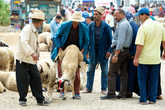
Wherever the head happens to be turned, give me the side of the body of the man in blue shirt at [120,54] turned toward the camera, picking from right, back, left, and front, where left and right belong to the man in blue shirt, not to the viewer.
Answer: left

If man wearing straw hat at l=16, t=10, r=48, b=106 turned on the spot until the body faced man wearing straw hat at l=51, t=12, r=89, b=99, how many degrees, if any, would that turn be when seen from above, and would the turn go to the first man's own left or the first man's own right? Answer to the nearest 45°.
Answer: approximately 45° to the first man's own left

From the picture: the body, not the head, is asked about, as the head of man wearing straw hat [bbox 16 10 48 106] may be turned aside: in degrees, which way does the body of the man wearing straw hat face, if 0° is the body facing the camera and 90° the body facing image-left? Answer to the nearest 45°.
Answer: approximately 270°

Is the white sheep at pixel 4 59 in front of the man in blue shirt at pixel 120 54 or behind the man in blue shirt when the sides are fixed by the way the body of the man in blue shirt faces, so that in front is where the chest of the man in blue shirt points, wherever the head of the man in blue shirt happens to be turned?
in front
